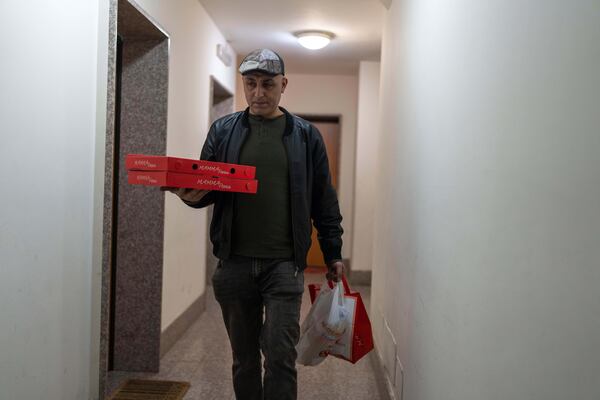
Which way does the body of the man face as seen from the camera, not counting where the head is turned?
toward the camera

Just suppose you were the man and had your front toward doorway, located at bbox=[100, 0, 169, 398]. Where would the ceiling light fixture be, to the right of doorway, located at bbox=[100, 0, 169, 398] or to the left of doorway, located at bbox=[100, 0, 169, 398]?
right

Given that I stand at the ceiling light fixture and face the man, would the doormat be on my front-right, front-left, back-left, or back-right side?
front-right

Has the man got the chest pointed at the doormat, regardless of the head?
no

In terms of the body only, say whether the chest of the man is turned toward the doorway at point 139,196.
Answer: no

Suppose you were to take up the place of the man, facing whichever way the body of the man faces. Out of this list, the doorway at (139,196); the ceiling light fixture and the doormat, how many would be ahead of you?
0

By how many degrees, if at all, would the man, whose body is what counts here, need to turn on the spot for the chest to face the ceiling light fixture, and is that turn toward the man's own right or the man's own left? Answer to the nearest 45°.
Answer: approximately 180°
